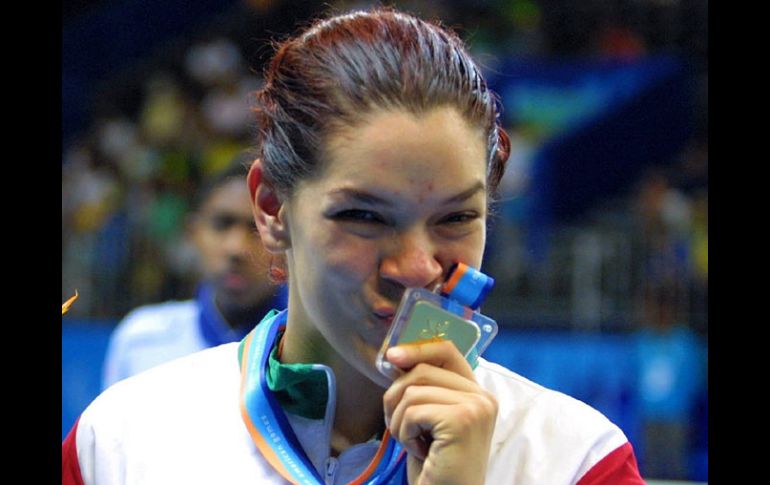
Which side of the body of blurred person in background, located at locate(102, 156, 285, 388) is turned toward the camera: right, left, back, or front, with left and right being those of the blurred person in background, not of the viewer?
front

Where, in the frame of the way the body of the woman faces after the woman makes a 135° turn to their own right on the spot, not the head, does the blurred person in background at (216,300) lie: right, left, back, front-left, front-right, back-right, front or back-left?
front-right
